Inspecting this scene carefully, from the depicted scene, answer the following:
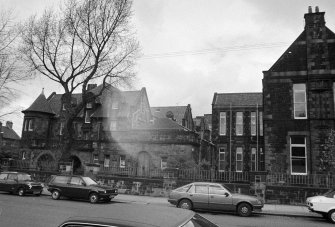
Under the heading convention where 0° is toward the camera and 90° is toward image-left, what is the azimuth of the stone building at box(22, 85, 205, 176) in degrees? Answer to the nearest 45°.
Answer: approximately 0°

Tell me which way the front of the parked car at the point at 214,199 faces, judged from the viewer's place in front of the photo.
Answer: facing to the right of the viewer

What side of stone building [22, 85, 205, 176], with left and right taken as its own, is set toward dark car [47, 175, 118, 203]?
front

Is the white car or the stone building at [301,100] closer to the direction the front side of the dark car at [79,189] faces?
the white car

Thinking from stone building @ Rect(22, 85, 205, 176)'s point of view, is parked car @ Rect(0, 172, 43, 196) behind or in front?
in front

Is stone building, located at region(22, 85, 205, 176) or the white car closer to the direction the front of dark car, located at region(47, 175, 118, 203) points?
the white car

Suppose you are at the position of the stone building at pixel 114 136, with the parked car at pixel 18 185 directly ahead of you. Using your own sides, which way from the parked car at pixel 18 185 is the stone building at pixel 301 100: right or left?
left
